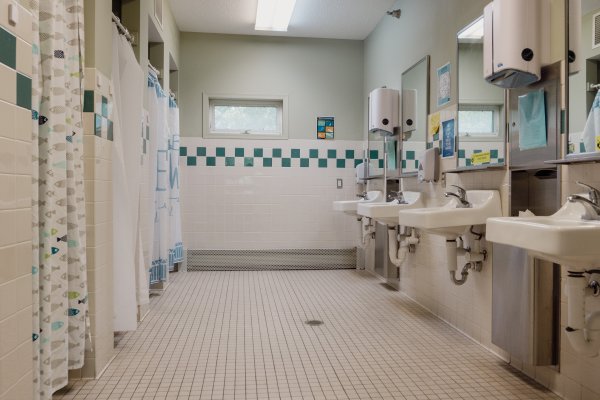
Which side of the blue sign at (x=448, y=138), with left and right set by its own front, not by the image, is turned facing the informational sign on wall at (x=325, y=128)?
right

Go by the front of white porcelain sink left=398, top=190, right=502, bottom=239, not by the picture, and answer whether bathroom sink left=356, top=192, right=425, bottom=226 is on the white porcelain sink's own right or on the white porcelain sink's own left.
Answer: on the white porcelain sink's own right

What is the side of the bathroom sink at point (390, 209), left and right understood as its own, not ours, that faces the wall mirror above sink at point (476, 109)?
left

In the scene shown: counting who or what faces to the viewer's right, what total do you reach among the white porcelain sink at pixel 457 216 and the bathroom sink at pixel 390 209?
0

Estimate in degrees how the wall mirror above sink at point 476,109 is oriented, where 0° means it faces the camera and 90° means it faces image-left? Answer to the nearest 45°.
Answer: approximately 45°

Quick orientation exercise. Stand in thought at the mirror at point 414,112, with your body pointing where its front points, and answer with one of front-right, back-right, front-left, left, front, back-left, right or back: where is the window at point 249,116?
right

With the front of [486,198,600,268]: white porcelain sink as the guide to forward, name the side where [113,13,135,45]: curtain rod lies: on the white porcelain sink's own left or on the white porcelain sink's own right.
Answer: on the white porcelain sink's own right

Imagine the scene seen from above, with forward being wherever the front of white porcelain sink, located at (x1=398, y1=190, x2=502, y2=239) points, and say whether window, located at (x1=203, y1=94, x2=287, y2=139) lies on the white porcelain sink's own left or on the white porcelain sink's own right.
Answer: on the white porcelain sink's own right

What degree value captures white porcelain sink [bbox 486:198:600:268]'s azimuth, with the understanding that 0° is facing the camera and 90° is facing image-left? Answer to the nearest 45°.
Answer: approximately 45°

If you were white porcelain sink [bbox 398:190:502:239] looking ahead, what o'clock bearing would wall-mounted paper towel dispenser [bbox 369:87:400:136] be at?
The wall-mounted paper towel dispenser is roughly at 4 o'clock from the white porcelain sink.

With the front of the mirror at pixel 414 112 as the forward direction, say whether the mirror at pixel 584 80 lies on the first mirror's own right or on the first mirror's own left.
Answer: on the first mirror's own left
